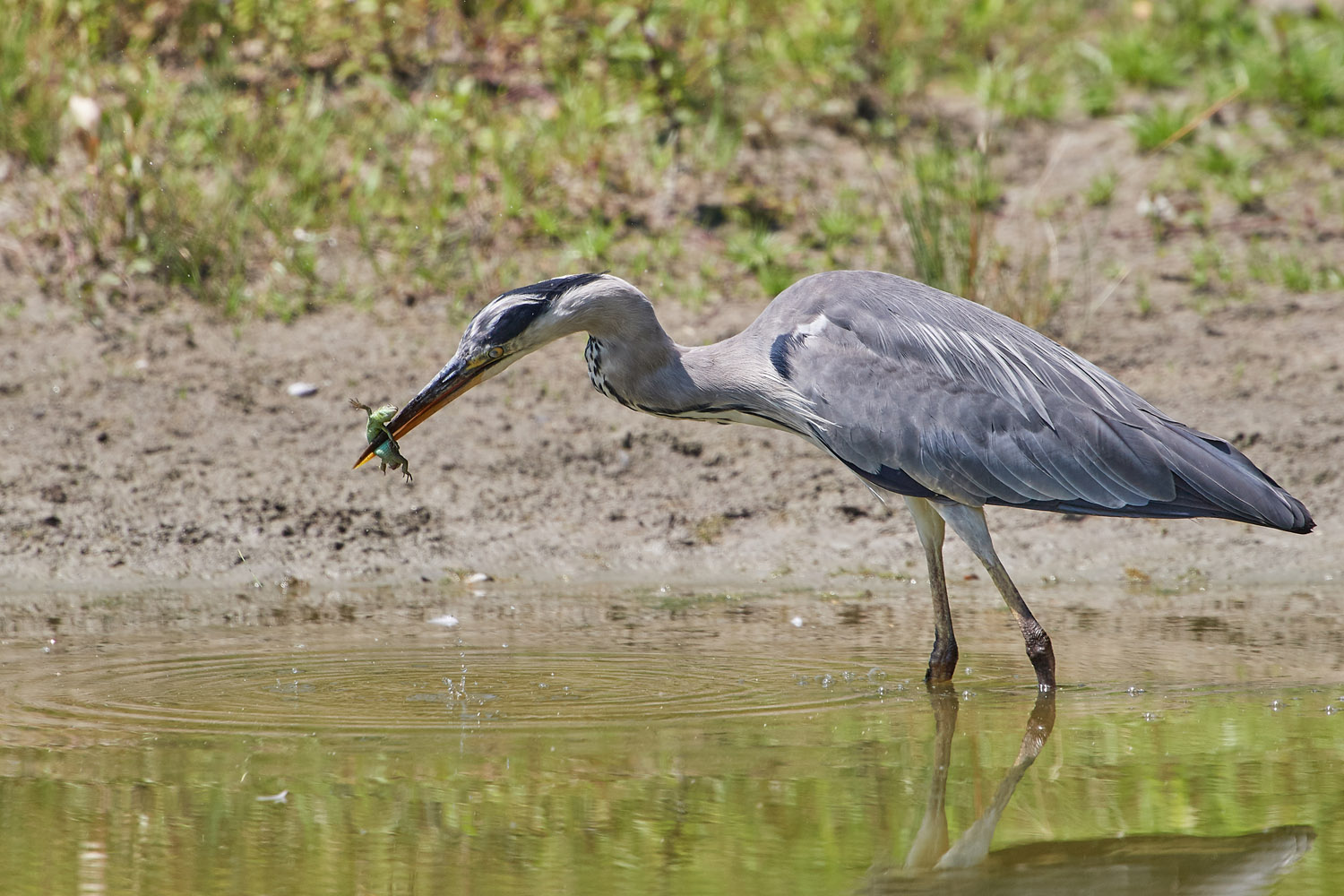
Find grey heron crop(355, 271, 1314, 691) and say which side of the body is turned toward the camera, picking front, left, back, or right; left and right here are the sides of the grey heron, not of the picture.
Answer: left
